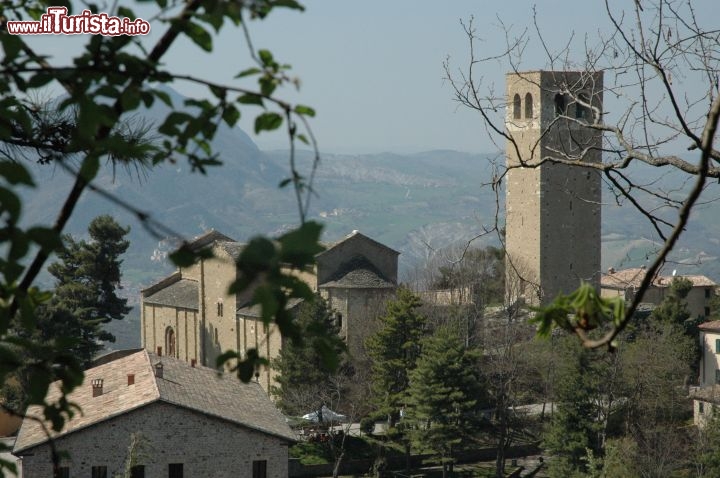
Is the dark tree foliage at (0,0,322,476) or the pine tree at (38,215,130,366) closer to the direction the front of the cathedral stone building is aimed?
the pine tree

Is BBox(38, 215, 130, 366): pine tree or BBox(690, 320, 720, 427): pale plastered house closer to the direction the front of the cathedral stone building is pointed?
the pine tree

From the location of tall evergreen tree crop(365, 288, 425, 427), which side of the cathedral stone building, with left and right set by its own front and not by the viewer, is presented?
back

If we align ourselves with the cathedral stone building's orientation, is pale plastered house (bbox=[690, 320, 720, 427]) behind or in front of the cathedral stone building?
behind

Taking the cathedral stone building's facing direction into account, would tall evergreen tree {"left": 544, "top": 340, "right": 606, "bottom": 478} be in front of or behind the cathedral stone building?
behind
